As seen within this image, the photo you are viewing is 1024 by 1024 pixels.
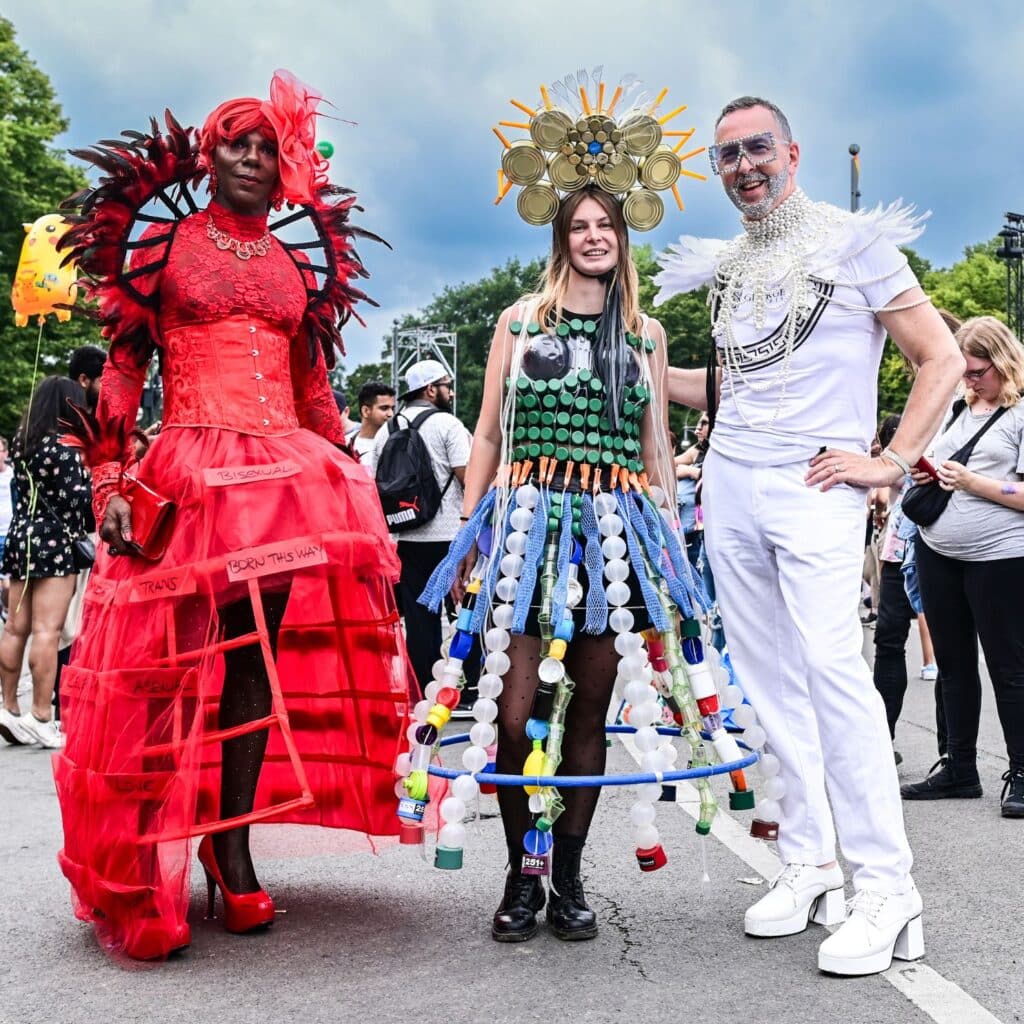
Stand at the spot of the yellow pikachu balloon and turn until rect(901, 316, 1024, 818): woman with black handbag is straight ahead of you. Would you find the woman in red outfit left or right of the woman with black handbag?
right

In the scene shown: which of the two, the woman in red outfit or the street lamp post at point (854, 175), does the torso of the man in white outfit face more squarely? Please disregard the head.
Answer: the woman in red outfit

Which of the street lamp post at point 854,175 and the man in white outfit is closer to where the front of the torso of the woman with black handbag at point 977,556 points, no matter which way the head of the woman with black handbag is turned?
the man in white outfit

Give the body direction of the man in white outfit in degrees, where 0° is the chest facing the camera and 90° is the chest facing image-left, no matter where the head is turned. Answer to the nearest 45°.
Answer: approximately 45°

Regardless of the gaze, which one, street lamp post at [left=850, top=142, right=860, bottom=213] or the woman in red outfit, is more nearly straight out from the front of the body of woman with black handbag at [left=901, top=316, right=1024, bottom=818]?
the woman in red outfit

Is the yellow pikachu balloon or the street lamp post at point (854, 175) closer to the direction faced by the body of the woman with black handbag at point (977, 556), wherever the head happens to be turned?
the yellow pikachu balloon

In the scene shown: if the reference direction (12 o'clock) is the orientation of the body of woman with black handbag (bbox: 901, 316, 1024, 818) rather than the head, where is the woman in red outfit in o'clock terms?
The woman in red outfit is roughly at 12 o'clock from the woman with black handbag.

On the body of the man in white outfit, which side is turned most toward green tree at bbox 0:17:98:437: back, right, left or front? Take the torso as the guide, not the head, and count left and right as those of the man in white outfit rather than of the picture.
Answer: right
